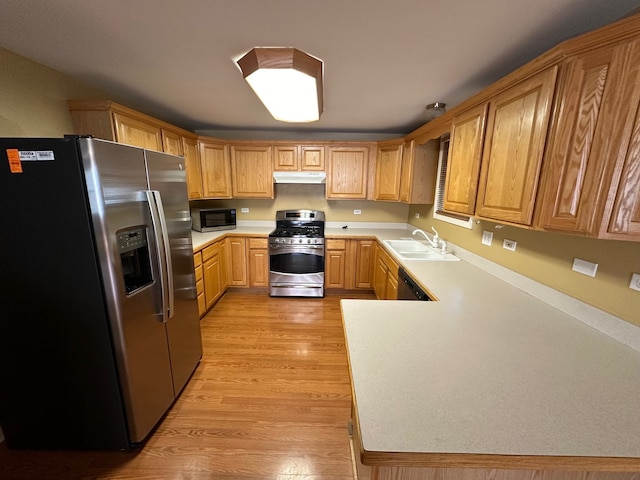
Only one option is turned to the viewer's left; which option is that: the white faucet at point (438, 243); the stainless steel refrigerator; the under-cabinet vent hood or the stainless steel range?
the white faucet

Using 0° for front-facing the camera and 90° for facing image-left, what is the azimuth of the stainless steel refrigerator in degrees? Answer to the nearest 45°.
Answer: approximately 315°

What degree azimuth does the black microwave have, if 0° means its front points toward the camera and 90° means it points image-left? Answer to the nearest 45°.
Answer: approximately 315°

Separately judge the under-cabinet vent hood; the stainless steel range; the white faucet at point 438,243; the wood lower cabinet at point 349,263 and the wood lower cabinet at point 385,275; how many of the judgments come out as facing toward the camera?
3

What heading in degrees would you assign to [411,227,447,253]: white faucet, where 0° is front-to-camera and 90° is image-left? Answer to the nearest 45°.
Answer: approximately 90°

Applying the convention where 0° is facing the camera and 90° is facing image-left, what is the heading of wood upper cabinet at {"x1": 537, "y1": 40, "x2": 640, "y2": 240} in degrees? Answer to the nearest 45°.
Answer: approximately 45°

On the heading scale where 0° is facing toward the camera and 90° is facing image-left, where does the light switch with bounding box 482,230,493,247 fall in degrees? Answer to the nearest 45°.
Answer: approximately 45°
